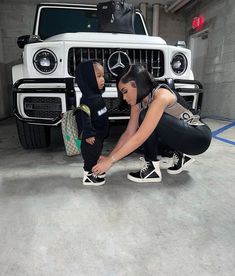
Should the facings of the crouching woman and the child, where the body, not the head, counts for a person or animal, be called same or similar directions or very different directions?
very different directions

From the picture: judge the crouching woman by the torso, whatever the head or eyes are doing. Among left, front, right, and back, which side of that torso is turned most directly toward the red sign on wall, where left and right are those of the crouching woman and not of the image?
right

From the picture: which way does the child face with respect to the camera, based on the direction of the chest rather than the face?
to the viewer's right

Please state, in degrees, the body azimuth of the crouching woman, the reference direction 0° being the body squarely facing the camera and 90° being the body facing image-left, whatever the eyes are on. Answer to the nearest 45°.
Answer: approximately 90°

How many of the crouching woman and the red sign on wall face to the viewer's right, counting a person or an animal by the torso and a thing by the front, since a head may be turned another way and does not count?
0

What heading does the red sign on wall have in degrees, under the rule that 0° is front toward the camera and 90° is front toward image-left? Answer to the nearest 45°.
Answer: approximately 45°

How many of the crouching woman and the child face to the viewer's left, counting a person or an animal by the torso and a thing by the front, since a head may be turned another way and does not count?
1

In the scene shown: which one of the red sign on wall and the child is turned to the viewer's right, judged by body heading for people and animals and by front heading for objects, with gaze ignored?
the child

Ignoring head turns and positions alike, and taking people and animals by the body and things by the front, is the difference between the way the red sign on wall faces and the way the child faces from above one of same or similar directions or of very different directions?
very different directions

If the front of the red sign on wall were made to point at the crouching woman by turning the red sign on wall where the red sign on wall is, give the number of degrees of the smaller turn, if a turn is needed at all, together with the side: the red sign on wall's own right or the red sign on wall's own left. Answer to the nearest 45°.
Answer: approximately 45° to the red sign on wall's own left

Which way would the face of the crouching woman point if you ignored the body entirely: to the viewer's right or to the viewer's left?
to the viewer's left
